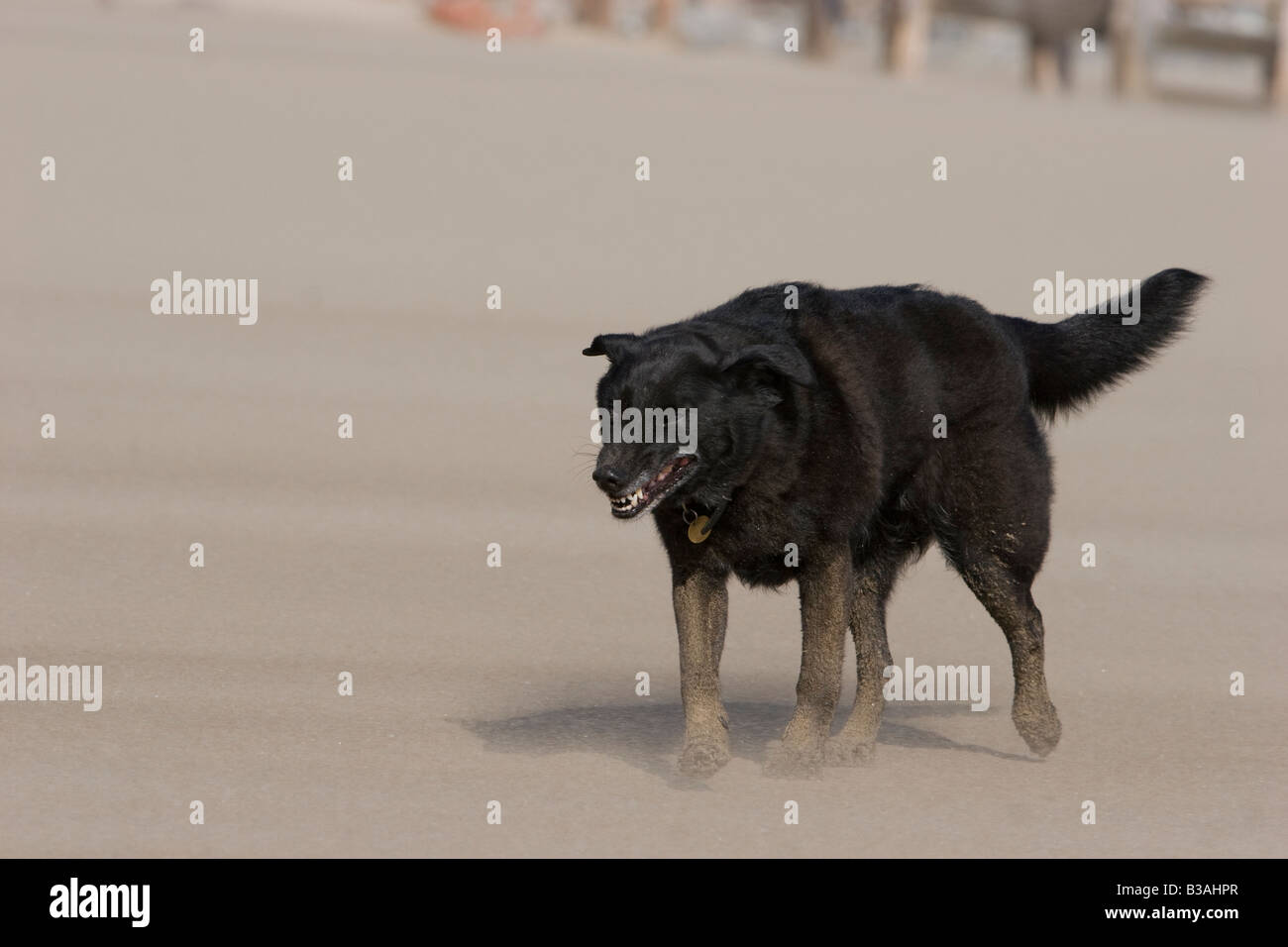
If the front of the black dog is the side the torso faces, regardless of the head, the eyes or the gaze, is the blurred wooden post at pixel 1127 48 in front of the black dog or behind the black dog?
behind

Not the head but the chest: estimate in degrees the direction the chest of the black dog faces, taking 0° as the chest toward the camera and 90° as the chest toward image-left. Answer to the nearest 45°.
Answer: approximately 45°
